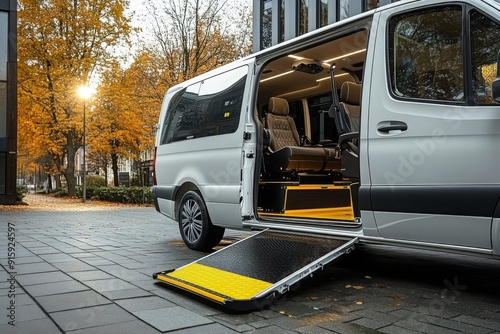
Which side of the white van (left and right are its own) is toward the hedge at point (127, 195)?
back

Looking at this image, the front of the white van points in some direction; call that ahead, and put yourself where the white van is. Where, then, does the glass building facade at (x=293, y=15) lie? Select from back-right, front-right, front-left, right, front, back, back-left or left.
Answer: back-left

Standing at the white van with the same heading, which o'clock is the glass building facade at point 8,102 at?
The glass building facade is roughly at 6 o'clock from the white van.

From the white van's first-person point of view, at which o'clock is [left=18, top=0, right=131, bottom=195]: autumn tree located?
The autumn tree is roughly at 6 o'clock from the white van.

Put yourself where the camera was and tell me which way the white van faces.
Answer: facing the viewer and to the right of the viewer

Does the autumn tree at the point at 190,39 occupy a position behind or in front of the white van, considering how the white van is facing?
behind

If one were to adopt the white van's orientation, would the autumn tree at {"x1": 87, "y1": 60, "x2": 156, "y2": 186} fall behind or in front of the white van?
behind
